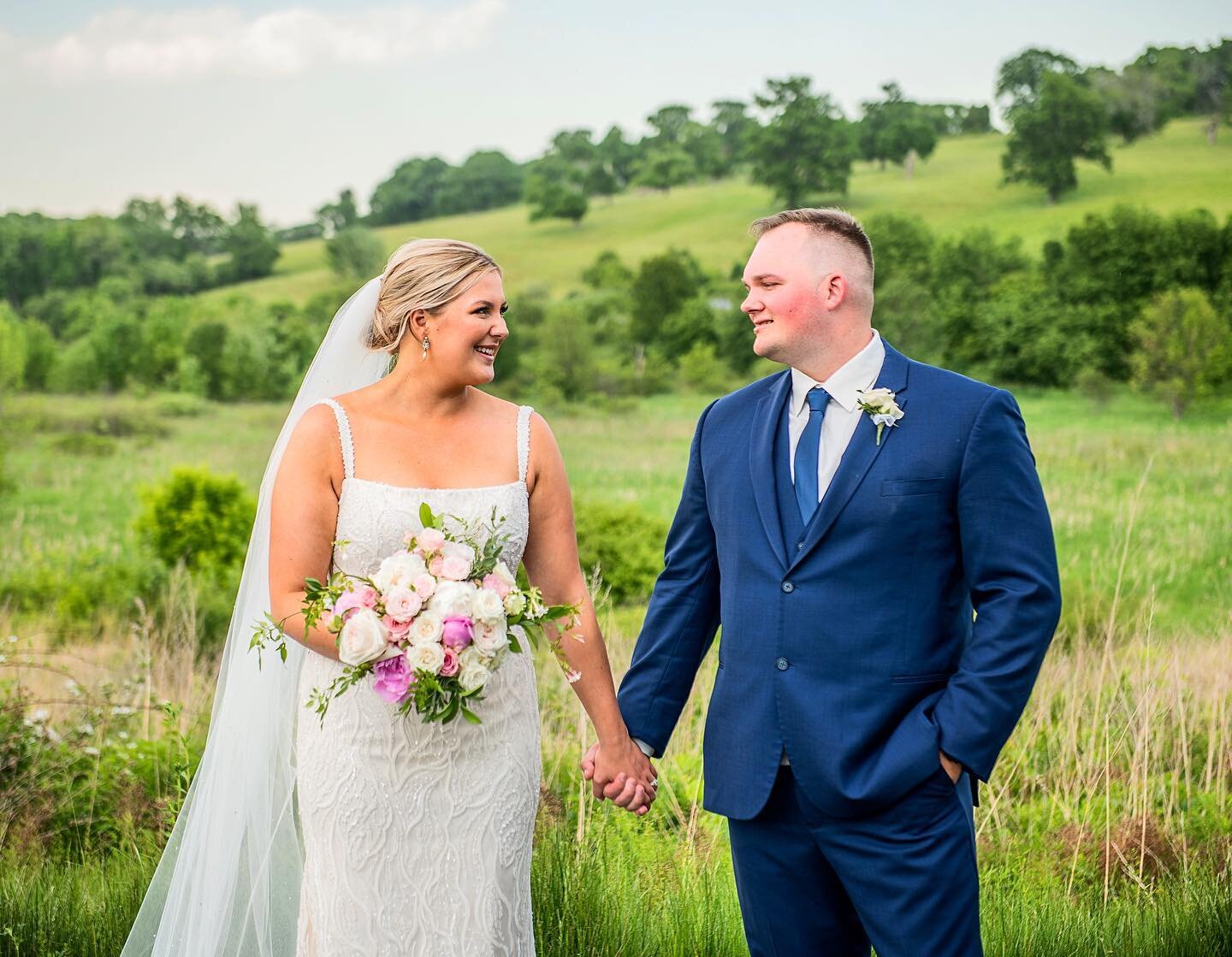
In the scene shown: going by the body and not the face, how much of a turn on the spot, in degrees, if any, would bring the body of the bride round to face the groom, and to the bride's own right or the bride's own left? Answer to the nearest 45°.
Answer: approximately 45° to the bride's own left

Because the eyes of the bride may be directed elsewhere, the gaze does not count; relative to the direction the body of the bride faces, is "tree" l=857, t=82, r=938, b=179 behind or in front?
behind

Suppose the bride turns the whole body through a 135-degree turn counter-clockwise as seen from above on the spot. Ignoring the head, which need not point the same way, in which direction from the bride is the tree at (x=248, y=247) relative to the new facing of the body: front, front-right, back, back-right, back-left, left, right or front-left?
front-left

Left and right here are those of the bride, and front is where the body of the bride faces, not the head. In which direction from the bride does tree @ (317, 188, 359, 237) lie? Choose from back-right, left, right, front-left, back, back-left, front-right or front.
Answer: back

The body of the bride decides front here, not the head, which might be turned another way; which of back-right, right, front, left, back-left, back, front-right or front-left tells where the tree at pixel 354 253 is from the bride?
back

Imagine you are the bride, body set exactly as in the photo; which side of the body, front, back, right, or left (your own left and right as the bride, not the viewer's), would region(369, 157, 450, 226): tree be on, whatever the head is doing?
back

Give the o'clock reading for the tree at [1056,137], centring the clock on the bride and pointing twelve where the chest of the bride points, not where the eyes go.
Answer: The tree is roughly at 7 o'clock from the bride.

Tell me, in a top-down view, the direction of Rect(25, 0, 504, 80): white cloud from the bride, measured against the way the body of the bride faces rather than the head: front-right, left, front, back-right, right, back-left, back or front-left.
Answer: back

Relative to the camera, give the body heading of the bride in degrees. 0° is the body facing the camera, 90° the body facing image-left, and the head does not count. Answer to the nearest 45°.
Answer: approximately 0°

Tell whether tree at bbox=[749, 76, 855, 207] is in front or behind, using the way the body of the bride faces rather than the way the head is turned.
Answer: behind

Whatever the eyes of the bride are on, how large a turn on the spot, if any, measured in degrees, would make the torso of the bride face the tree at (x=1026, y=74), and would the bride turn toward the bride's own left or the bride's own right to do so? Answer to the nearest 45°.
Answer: approximately 135° to the bride's own left

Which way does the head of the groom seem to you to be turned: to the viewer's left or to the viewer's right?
to the viewer's left

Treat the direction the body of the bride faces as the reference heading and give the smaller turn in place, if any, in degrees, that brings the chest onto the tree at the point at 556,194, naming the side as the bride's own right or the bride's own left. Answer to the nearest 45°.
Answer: approximately 180°
